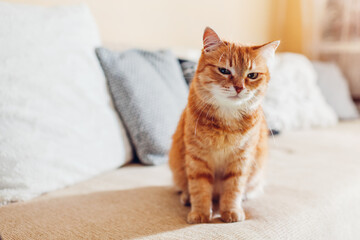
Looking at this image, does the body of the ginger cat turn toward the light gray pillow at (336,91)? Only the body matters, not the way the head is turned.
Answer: no

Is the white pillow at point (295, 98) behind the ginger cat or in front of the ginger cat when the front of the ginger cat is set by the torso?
behind

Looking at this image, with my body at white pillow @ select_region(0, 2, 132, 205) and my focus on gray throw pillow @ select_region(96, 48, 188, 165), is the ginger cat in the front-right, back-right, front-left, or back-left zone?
front-right

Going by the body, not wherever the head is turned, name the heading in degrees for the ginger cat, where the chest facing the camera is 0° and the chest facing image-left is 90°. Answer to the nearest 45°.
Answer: approximately 0°
